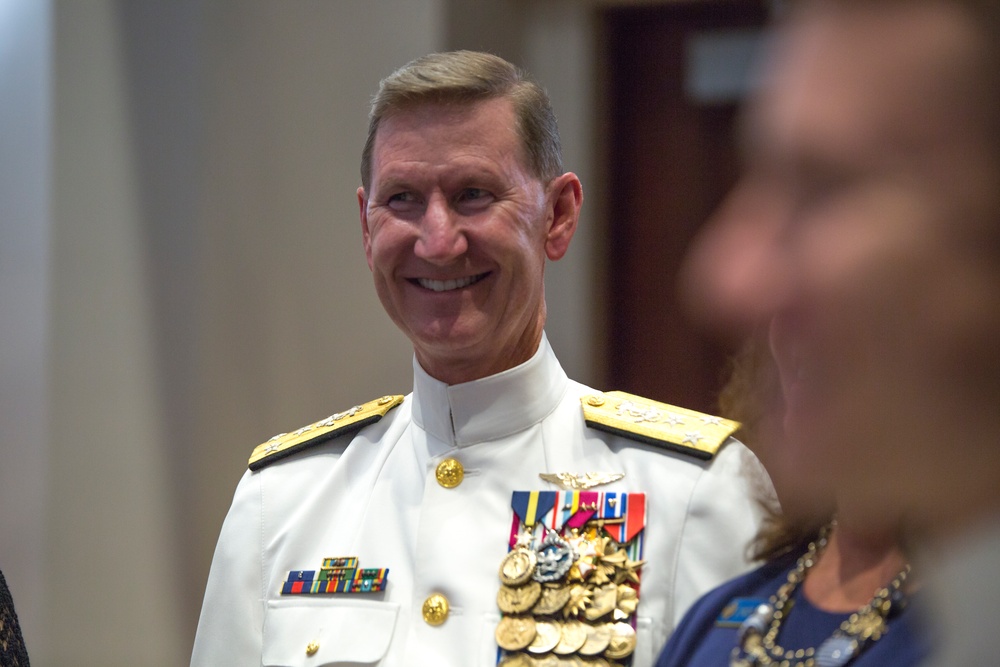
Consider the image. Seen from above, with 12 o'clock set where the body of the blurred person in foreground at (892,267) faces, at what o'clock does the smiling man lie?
The smiling man is roughly at 2 o'clock from the blurred person in foreground.

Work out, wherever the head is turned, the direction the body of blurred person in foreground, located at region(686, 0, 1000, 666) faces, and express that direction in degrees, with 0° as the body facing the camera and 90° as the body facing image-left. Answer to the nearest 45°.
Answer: approximately 90°

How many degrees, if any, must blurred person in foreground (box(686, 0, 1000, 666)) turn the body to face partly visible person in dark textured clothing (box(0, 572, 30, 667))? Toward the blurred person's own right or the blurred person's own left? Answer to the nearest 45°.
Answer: approximately 45° to the blurred person's own right
